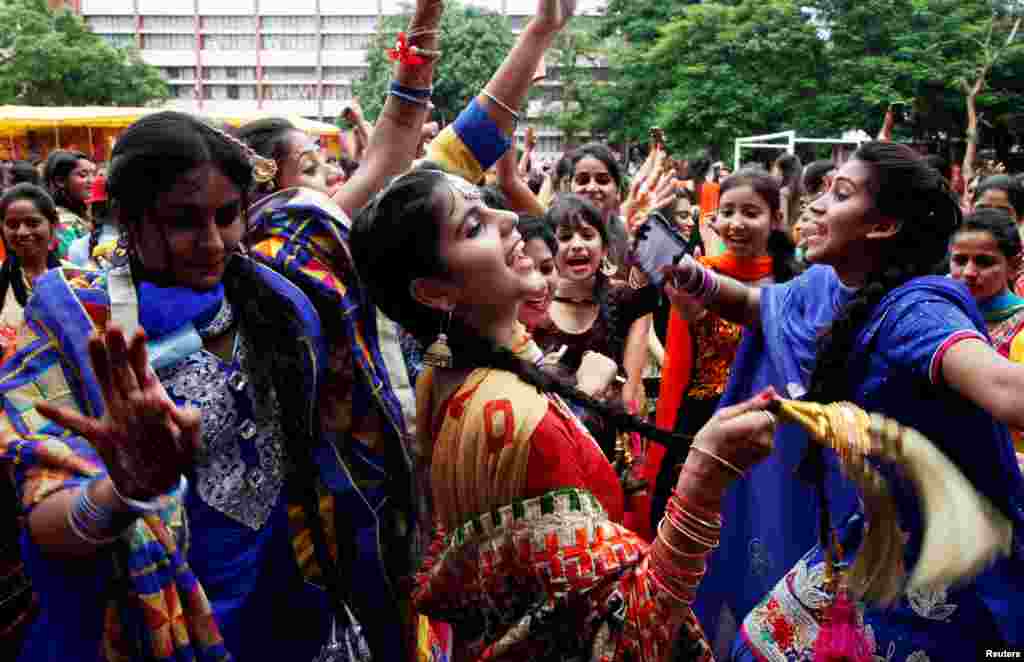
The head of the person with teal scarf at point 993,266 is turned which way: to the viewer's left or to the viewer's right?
to the viewer's left

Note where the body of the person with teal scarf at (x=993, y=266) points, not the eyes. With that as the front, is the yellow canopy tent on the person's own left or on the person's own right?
on the person's own right

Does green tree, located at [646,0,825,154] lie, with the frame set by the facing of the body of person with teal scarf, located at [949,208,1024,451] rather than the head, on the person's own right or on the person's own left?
on the person's own right

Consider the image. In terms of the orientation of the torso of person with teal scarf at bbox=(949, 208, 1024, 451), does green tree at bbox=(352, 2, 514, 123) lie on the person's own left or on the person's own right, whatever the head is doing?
on the person's own right

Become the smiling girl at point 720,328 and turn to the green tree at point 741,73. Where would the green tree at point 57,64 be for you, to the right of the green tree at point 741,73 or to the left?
left

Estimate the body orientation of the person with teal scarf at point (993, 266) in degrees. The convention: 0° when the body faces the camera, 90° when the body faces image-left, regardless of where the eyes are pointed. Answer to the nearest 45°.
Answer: approximately 45°

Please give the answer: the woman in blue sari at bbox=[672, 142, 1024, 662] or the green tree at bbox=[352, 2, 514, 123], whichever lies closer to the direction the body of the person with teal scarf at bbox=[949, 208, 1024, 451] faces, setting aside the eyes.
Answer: the woman in blue sari
